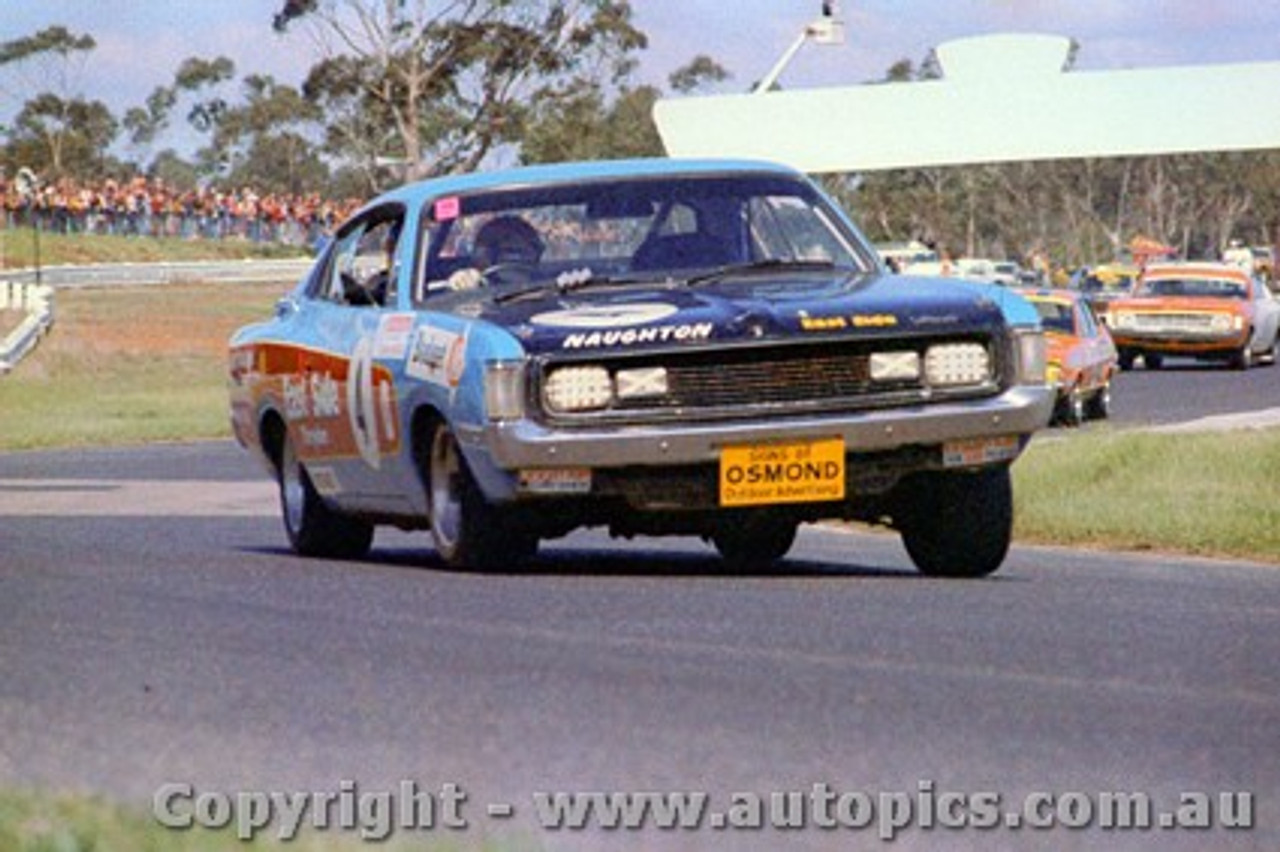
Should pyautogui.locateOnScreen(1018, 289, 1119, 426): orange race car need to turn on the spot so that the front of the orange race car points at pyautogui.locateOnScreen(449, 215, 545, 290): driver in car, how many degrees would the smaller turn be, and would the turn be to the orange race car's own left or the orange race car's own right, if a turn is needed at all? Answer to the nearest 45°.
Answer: approximately 45° to the orange race car's own left

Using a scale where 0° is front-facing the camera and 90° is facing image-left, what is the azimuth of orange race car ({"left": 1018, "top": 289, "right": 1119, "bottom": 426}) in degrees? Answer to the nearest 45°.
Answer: approximately 45°

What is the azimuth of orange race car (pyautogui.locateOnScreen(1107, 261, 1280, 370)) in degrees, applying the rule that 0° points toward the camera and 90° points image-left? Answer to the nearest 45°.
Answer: approximately 45°

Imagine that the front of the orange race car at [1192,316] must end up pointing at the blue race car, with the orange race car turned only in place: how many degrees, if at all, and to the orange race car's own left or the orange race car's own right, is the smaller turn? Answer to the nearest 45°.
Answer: approximately 45° to the orange race car's own left

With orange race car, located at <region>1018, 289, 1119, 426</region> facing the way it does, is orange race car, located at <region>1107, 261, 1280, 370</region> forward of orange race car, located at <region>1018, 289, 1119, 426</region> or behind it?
behind
